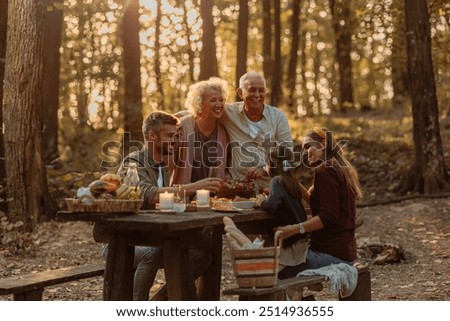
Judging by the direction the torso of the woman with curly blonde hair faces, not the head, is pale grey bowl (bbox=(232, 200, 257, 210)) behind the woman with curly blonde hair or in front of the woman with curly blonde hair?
in front

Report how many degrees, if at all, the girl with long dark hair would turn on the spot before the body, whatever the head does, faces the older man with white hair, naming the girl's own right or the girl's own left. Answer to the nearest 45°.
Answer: approximately 45° to the girl's own right

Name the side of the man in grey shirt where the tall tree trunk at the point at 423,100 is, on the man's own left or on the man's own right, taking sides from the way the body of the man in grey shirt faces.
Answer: on the man's own left

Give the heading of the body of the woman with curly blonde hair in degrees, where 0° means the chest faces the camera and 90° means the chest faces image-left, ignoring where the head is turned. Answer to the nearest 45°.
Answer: approximately 315°

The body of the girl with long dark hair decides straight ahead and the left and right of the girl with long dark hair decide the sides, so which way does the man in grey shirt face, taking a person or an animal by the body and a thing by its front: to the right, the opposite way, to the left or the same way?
the opposite way

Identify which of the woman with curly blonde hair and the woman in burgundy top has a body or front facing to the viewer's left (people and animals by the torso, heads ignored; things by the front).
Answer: the woman in burgundy top

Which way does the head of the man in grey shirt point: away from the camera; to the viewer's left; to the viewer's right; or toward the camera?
to the viewer's right

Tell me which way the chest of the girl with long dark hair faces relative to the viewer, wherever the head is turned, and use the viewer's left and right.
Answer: facing away from the viewer and to the left of the viewer

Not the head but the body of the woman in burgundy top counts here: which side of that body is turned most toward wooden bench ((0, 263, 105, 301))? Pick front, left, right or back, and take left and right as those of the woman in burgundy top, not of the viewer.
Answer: front

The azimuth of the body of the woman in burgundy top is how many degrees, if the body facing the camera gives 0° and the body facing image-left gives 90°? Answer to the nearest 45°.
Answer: approximately 90°

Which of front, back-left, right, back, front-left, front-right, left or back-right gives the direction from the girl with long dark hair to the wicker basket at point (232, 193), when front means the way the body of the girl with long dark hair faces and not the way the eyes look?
front

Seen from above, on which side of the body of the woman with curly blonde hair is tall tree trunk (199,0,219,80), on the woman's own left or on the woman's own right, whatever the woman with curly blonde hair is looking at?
on the woman's own left

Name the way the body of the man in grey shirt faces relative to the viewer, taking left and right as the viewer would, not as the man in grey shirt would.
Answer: facing the viewer and to the right of the viewer
